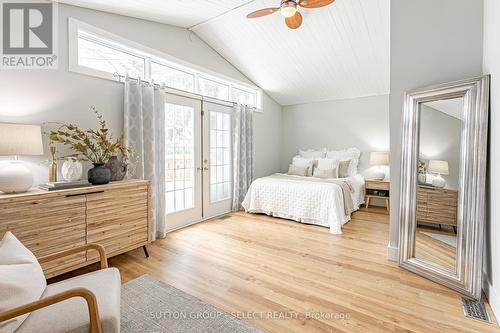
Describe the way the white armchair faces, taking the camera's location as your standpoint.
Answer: facing to the right of the viewer

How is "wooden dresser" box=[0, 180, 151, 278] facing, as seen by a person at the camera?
facing the viewer and to the right of the viewer

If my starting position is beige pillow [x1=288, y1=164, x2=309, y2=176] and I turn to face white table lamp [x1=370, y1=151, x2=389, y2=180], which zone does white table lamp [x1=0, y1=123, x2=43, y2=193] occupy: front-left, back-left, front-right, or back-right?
back-right

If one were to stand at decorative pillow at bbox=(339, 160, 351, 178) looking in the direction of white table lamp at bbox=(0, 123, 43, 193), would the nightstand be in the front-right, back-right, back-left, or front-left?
back-left

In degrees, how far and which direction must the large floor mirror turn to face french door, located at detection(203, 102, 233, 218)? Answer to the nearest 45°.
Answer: approximately 45° to its right

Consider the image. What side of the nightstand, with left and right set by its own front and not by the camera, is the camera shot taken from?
front

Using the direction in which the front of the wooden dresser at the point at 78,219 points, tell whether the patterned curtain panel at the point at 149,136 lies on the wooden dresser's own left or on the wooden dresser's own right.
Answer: on the wooden dresser's own left

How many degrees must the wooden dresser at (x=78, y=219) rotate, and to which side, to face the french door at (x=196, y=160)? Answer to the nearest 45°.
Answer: approximately 90° to its left

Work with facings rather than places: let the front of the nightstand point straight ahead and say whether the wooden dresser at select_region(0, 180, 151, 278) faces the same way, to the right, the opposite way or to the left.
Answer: to the left

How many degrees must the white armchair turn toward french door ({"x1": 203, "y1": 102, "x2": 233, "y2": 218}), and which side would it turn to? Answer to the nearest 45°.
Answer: approximately 45° to its left

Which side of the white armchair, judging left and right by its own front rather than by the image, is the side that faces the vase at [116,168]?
left

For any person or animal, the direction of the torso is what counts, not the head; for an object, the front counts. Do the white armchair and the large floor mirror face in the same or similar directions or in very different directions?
very different directions
